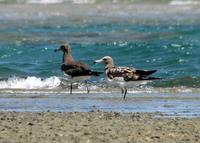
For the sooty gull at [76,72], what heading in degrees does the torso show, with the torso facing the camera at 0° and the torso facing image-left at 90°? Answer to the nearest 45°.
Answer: approximately 90°

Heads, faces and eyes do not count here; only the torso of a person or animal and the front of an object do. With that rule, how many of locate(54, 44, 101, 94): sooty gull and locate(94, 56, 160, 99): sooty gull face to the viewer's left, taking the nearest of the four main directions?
2

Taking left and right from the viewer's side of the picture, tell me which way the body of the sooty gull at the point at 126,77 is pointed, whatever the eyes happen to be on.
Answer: facing to the left of the viewer

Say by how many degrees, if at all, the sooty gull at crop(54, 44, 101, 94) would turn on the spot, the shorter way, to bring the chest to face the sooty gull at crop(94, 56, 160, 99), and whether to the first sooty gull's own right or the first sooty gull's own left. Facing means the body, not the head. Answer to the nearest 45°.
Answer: approximately 135° to the first sooty gull's own left
